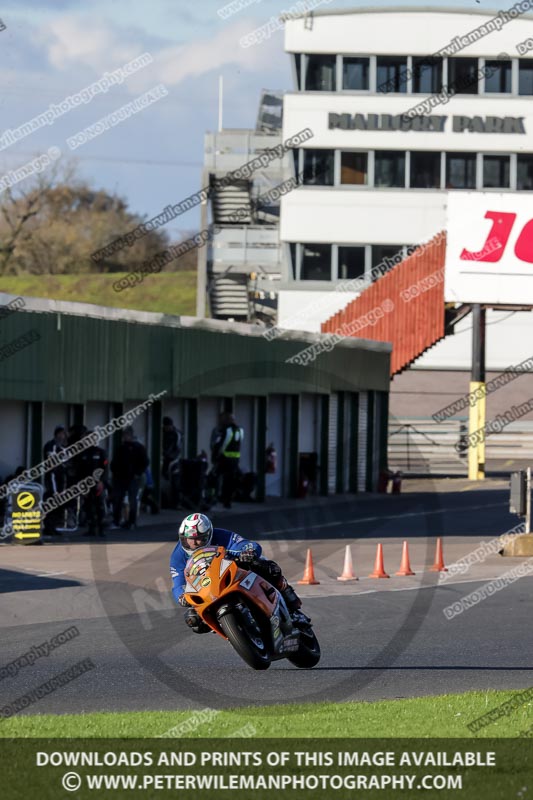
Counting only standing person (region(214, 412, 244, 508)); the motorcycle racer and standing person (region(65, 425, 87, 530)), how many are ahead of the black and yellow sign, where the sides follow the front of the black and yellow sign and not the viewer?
1

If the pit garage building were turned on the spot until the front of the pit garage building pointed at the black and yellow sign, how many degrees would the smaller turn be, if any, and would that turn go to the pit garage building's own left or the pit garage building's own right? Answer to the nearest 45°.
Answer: approximately 45° to the pit garage building's own right

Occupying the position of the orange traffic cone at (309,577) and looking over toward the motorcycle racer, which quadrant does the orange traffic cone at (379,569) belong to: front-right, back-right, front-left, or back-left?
back-left

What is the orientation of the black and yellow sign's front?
toward the camera

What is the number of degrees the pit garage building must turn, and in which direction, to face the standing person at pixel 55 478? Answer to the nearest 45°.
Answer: approximately 45° to its right

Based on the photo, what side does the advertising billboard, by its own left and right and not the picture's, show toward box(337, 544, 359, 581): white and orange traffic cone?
front

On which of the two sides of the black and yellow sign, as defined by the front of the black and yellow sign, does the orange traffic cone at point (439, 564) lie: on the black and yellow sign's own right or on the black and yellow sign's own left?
on the black and yellow sign's own left

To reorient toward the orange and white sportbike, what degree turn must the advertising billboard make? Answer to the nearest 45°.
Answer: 0° — it already faces it

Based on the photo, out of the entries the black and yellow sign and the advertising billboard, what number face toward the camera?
2

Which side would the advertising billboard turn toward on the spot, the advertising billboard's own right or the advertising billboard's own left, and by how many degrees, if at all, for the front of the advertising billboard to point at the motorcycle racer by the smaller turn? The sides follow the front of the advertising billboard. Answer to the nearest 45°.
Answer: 0° — it already faces them

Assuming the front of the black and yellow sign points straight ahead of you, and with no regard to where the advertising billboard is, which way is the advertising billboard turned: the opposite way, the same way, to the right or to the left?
the same way

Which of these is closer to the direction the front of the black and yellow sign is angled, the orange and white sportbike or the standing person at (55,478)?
the orange and white sportbike

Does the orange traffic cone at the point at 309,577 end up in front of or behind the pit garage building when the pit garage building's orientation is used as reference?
in front

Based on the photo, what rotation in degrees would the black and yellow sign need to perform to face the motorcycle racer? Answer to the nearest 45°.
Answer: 0° — it already faces them

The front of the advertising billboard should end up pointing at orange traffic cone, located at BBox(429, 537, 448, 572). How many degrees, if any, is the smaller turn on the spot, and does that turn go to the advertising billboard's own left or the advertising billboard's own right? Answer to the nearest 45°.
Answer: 0° — it already faces it
